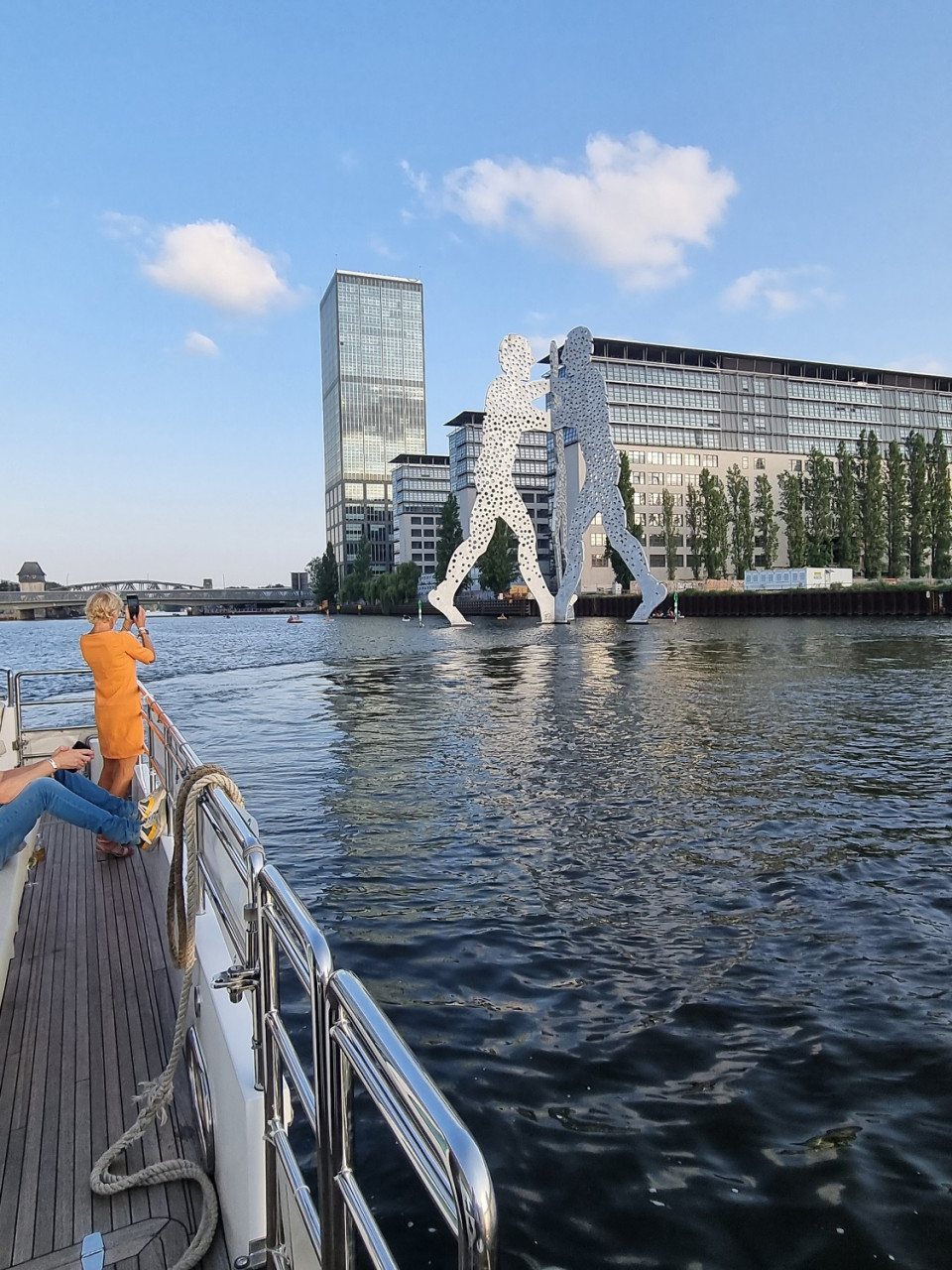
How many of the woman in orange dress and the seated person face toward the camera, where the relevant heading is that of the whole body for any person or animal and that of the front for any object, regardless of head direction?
0

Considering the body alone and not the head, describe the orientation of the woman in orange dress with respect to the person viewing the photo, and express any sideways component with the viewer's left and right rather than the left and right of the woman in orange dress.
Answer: facing away from the viewer and to the right of the viewer

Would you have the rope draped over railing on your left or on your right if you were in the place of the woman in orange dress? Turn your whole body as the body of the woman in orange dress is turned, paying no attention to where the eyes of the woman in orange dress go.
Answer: on your right

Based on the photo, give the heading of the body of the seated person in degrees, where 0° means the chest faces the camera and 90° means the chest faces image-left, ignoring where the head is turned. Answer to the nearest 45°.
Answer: approximately 270°

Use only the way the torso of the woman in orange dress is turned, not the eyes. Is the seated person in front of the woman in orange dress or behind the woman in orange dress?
behind

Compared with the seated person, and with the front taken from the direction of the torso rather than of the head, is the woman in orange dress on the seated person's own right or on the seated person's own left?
on the seated person's own left
